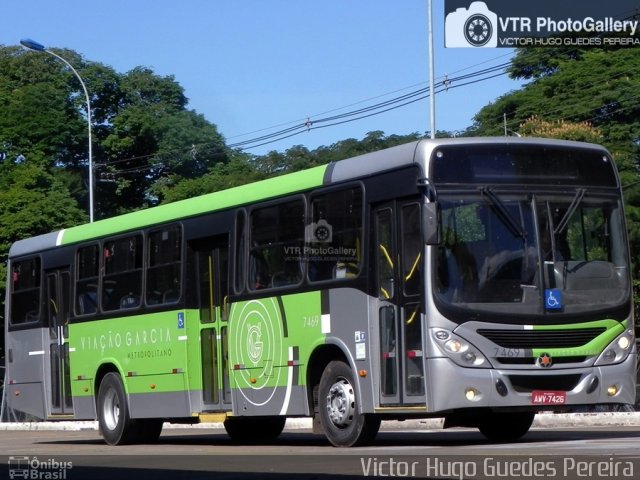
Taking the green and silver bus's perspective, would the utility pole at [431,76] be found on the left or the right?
on its left

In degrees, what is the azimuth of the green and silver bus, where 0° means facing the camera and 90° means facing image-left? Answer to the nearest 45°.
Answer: approximately 315°
